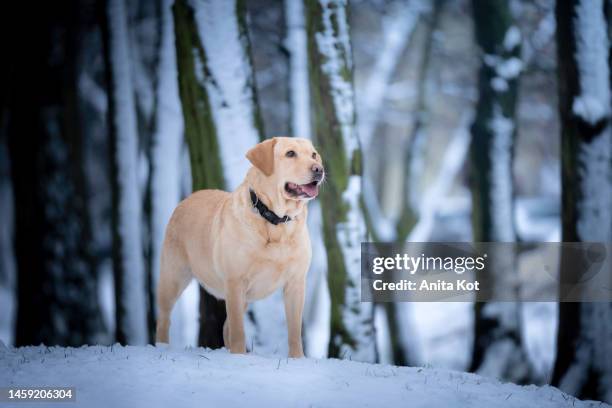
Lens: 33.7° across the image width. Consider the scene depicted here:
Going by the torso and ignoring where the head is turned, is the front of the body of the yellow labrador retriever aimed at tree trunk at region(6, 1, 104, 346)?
no

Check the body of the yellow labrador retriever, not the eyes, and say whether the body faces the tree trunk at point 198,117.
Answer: no

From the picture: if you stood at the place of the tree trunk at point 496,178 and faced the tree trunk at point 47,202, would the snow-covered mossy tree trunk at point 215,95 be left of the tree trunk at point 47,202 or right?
left

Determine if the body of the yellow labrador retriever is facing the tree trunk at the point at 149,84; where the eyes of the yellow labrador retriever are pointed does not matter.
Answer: no

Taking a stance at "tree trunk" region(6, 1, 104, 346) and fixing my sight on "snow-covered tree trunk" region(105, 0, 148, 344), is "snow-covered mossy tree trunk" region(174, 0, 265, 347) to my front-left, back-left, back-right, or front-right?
front-right

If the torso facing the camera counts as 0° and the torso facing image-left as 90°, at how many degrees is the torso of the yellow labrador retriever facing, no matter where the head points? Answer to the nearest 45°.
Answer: approximately 315°

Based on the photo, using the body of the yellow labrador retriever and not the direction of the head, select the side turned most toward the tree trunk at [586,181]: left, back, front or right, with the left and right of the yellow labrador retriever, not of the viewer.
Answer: left

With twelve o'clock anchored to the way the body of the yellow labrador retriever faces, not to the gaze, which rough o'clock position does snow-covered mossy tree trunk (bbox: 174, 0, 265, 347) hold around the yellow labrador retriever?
The snow-covered mossy tree trunk is roughly at 7 o'clock from the yellow labrador retriever.

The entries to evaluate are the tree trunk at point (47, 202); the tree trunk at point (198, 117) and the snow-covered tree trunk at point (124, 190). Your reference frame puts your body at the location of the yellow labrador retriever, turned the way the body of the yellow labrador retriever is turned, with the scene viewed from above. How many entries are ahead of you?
0

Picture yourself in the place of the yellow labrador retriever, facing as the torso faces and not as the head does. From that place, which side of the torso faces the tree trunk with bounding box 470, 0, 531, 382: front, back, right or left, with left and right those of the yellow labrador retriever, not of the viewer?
left

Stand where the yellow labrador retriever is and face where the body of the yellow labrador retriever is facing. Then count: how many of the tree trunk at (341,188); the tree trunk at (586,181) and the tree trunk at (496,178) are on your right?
0
